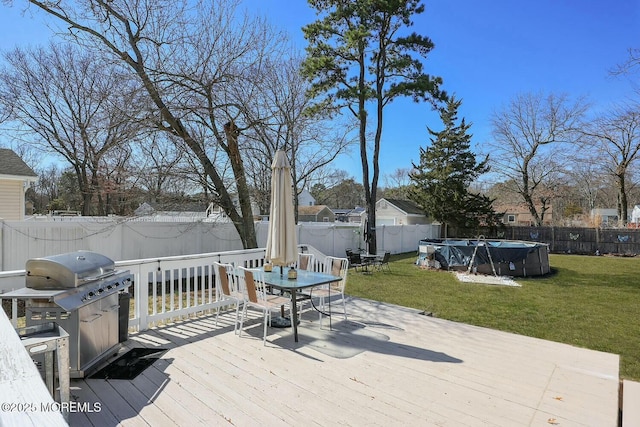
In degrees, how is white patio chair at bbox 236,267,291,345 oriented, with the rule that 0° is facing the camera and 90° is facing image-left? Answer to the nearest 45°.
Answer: approximately 225°

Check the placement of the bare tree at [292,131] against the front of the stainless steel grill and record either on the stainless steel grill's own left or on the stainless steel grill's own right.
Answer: on the stainless steel grill's own left

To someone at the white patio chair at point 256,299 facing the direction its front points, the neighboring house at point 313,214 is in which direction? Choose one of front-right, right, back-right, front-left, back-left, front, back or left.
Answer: front-left

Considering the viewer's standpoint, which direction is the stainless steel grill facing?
facing the viewer and to the right of the viewer

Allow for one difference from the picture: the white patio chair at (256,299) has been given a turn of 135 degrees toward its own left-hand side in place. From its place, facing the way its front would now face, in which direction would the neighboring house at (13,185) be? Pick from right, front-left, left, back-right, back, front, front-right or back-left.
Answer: front-right

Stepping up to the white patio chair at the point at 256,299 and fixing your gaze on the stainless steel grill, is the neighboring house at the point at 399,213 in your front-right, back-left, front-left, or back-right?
back-right

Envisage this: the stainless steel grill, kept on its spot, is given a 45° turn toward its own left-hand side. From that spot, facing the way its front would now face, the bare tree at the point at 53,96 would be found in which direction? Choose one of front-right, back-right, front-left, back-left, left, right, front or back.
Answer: left

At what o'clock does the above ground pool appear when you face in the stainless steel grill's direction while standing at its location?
The above ground pool is roughly at 10 o'clock from the stainless steel grill.

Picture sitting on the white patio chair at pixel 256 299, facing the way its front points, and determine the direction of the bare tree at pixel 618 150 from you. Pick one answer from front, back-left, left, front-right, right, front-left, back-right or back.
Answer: front

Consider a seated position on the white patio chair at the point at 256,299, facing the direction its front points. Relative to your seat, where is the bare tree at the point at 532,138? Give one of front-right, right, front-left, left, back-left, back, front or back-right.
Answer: front

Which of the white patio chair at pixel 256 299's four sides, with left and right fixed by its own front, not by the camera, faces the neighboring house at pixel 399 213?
front

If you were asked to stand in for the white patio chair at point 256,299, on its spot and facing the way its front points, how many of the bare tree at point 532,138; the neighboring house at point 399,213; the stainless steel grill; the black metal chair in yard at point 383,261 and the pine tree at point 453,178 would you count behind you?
1

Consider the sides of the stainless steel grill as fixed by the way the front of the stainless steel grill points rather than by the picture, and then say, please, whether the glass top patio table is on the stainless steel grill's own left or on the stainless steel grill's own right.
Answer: on the stainless steel grill's own left

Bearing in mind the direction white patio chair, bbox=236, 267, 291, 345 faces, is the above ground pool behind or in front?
in front

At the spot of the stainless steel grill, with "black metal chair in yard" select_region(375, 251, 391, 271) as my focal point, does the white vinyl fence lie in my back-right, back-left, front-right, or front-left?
front-left

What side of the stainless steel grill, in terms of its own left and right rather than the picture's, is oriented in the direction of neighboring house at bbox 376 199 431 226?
left
